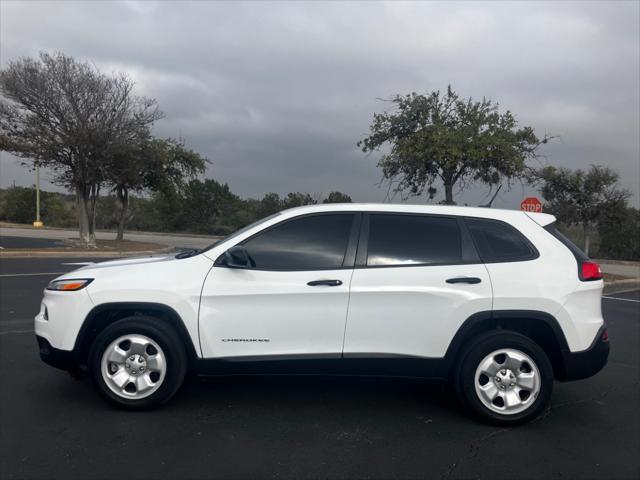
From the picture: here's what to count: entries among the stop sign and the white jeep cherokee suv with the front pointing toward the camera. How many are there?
1

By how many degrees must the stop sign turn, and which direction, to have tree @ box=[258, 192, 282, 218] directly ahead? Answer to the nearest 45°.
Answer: approximately 135° to its right

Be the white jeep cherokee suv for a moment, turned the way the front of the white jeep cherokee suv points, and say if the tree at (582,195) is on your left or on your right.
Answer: on your right

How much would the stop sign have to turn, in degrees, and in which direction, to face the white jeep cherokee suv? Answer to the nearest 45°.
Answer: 0° — it already faces it

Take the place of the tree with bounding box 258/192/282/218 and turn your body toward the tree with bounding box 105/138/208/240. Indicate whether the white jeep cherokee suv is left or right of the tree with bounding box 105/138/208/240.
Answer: left

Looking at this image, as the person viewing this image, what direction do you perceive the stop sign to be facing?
facing the viewer

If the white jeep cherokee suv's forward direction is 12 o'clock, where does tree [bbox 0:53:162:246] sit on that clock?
The tree is roughly at 2 o'clock from the white jeep cherokee suv.

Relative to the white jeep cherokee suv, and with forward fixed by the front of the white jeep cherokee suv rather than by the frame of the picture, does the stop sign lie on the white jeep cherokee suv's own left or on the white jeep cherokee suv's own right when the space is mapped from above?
on the white jeep cherokee suv's own right

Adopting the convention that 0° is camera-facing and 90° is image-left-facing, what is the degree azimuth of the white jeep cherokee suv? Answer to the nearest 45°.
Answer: approximately 90°

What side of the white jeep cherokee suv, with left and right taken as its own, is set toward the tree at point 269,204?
right

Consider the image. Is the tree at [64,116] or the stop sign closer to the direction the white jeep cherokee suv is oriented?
the tree

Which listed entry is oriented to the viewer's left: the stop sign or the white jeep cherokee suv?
the white jeep cherokee suv

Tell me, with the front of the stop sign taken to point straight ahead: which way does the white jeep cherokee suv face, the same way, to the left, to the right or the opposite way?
to the right

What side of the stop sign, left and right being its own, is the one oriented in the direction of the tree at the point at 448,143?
right
